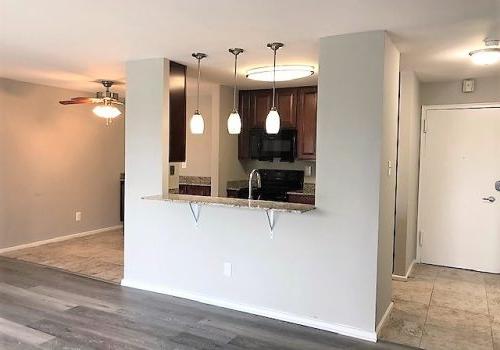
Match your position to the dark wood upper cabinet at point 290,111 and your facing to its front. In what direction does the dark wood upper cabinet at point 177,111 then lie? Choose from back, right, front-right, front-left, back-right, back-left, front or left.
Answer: front-right

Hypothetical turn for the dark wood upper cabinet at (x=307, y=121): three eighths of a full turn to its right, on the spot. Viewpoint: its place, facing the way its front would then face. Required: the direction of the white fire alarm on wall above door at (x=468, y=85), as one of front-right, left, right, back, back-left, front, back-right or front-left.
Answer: back-right

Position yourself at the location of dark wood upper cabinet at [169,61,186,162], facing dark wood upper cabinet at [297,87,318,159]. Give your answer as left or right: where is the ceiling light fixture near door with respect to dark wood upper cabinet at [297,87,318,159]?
right

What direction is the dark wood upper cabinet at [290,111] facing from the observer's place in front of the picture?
facing the viewer

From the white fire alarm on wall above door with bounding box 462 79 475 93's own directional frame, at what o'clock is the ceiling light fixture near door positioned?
The ceiling light fixture near door is roughly at 12 o'clock from the white fire alarm on wall above door.

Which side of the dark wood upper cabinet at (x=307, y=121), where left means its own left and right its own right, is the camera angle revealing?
front

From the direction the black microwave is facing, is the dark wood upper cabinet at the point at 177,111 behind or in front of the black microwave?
in front

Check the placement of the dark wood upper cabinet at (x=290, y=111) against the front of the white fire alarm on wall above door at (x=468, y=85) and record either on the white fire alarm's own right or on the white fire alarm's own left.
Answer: on the white fire alarm's own right

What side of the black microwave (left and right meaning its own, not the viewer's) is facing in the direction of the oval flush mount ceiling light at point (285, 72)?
front

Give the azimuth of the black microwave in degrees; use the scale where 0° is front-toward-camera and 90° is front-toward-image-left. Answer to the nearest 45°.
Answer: approximately 0°

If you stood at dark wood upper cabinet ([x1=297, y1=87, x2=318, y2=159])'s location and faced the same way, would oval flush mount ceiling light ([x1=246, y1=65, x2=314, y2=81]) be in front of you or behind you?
in front

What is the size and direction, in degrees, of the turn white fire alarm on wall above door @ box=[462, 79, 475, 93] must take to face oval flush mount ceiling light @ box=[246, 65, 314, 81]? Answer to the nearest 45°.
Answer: approximately 45° to its right

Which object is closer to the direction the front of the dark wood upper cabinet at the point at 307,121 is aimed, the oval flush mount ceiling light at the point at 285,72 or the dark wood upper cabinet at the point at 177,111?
the oval flush mount ceiling light

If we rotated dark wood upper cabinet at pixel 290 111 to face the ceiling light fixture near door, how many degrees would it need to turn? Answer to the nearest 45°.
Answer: approximately 45° to its left

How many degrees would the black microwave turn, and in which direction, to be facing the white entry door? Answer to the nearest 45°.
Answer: approximately 90° to its left

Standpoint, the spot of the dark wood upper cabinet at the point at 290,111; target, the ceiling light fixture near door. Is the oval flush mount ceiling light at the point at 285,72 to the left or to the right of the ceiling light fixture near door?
right

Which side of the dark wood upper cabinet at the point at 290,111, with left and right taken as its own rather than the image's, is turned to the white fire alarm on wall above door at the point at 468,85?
left

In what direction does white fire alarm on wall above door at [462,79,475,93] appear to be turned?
toward the camera

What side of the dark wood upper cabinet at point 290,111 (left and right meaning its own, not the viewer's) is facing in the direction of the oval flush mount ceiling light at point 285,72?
front

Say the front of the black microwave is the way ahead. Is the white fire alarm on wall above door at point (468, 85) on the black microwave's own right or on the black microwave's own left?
on the black microwave's own left
